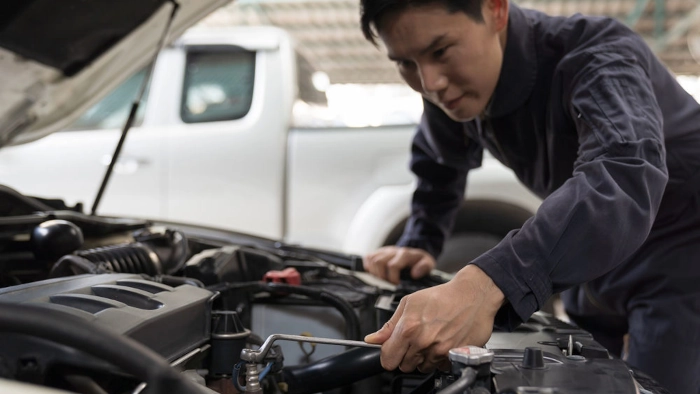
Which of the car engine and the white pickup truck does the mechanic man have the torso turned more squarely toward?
the car engine

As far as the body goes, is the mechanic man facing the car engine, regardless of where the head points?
yes

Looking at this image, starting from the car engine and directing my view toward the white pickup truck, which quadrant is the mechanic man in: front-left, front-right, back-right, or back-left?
front-right

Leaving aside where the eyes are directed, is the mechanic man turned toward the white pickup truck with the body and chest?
no

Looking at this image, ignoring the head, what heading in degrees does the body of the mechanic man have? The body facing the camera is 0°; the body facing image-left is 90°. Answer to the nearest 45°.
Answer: approximately 45°

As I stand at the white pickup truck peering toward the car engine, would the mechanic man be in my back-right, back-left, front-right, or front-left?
front-left

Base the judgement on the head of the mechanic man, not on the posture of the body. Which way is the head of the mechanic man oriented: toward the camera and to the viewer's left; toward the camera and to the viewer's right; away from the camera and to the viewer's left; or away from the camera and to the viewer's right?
toward the camera and to the viewer's left

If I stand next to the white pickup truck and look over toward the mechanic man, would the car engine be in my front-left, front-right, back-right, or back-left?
front-right

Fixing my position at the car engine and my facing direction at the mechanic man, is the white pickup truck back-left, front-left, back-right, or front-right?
front-left
